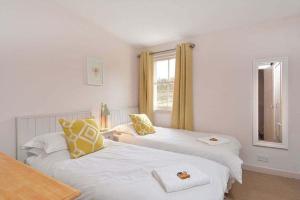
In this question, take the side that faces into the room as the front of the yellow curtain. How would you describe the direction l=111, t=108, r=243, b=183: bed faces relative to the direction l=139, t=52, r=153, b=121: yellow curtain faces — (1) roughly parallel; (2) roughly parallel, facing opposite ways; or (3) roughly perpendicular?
roughly perpendicular

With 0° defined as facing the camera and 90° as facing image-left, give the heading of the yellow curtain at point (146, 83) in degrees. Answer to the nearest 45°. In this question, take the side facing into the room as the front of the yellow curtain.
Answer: approximately 45°

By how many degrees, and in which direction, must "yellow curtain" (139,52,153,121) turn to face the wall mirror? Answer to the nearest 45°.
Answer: approximately 90° to its left

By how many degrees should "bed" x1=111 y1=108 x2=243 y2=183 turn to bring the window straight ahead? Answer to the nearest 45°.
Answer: approximately 135° to its left

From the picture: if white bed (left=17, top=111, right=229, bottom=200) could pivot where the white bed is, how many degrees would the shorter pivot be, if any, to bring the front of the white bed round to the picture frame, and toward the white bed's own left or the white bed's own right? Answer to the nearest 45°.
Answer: approximately 135° to the white bed's own left

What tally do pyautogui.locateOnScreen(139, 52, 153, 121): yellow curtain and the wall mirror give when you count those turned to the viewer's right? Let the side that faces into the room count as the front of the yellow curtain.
0

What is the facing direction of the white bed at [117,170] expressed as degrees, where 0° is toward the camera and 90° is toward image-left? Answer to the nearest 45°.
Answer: approximately 315°

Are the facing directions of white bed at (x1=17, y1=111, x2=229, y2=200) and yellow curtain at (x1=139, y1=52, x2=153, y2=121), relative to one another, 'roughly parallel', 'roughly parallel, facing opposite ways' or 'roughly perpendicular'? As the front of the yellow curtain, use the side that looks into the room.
roughly perpendicular

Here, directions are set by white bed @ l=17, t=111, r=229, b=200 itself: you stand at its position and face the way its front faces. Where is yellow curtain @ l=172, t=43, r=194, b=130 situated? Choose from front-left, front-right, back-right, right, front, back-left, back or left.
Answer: left

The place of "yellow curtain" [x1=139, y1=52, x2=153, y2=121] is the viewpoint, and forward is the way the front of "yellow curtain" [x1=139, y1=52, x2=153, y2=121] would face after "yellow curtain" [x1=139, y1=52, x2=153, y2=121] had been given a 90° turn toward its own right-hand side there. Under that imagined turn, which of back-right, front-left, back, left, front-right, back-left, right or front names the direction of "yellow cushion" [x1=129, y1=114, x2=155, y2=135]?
back-left
